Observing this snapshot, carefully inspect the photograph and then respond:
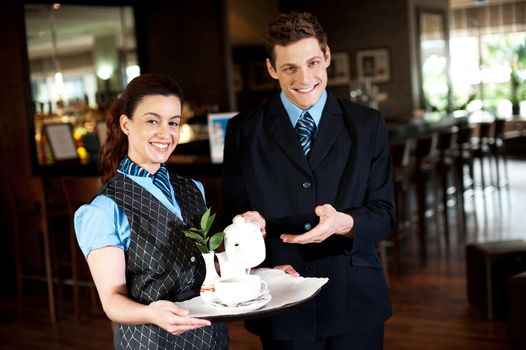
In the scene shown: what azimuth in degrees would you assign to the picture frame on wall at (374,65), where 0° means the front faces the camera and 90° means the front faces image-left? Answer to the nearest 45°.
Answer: approximately 0°

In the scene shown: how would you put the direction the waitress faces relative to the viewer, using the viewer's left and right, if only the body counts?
facing the viewer and to the right of the viewer

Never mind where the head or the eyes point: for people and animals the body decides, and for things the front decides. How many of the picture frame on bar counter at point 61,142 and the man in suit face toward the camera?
2

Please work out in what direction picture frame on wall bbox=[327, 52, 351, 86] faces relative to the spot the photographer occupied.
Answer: facing the viewer

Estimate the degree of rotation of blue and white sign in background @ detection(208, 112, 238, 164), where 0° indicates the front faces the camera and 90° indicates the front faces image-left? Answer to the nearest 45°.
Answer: approximately 0°

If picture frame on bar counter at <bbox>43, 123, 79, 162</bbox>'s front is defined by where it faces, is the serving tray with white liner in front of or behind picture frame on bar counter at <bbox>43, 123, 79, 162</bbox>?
in front

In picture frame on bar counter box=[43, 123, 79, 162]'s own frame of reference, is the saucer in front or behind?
in front

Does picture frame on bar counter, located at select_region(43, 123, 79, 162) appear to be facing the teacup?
yes

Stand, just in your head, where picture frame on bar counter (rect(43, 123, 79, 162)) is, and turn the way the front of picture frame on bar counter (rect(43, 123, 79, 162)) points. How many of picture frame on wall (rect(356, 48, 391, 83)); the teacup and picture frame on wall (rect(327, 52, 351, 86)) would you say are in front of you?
1
